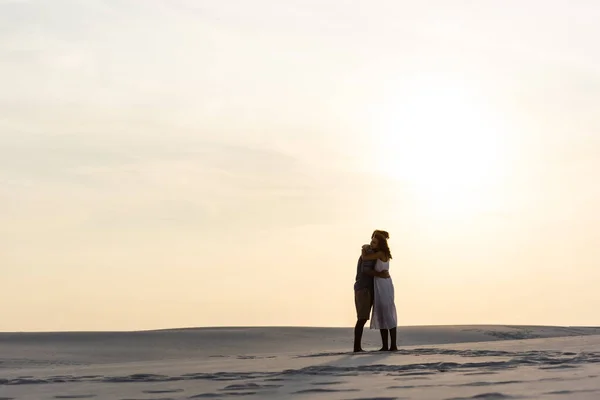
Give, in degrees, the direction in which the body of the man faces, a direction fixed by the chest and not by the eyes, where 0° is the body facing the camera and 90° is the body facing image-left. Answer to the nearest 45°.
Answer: approximately 270°

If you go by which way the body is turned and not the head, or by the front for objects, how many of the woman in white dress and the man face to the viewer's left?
1

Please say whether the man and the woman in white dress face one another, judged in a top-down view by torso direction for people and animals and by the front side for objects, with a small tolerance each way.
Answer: yes

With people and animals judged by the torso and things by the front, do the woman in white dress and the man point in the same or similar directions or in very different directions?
very different directions

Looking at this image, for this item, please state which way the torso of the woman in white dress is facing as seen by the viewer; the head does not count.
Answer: to the viewer's left

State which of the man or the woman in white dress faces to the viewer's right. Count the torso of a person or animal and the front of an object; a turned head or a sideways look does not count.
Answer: the man
